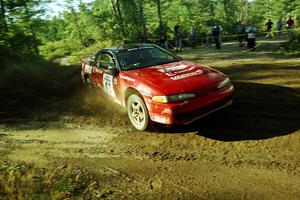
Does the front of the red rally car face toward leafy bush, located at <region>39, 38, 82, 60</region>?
no

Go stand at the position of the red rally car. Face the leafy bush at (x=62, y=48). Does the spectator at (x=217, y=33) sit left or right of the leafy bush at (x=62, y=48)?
right

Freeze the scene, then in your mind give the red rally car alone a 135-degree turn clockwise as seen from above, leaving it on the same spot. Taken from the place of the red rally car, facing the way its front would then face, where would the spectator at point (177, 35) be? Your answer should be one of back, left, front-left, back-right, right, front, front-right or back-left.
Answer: right

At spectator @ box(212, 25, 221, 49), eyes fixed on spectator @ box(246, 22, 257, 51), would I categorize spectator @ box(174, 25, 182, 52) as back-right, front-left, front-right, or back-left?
back-right

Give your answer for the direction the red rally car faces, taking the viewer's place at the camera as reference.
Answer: facing the viewer and to the right of the viewer

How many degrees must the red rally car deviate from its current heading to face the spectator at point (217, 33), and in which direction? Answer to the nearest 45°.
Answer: approximately 135° to its left

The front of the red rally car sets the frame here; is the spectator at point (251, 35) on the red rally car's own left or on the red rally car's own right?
on the red rally car's own left

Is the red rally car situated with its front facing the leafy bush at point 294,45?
no

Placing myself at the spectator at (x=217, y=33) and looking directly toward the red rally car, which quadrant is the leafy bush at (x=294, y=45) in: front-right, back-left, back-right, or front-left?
front-left

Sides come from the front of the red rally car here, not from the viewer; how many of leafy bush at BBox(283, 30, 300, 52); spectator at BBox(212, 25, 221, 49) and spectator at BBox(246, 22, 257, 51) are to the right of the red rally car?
0
